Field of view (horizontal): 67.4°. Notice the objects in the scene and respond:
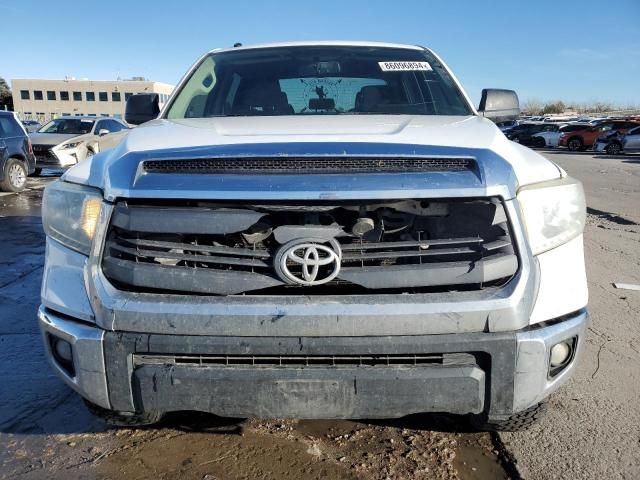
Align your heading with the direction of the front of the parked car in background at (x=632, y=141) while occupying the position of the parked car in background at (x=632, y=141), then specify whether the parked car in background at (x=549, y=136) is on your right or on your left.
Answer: on your right

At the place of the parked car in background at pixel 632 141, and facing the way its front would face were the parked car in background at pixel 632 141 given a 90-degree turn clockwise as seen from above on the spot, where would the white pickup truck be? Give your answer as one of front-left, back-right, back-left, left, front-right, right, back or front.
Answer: back-left

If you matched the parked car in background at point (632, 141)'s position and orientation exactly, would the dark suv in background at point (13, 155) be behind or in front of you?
in front

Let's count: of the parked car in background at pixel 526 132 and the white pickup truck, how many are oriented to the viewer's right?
0

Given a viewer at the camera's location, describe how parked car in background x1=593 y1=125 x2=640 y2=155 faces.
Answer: facing the viewer and to the left of the viewer

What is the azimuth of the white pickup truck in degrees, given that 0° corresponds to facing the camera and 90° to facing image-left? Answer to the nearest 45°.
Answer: approximately 0°

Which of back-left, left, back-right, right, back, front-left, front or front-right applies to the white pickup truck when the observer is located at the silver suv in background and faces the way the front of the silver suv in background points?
front-left

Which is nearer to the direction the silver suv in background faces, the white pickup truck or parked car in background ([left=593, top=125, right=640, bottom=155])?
the white pickup truck

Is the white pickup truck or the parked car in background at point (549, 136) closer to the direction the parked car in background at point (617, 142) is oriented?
the white pickup truck

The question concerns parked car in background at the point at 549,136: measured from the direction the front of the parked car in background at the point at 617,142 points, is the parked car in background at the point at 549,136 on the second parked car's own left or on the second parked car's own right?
on the second parked car's own right

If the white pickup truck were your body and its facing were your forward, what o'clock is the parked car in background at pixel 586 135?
The parked car in background is roughly at 7 o'clock from the white pickup truck.
